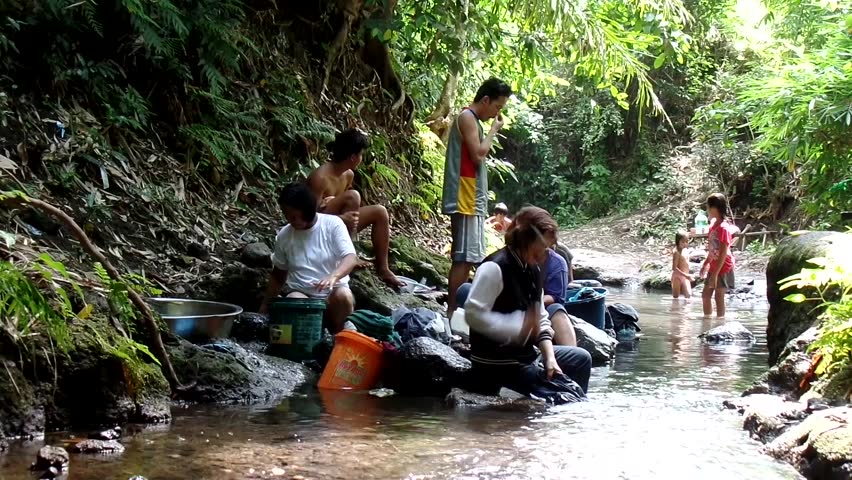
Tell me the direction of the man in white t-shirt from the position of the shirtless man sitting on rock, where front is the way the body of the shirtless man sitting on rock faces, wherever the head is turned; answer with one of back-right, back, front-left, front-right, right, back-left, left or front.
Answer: right

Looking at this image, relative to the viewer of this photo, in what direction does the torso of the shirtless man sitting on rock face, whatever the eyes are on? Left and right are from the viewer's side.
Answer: facing to the right of the viewer

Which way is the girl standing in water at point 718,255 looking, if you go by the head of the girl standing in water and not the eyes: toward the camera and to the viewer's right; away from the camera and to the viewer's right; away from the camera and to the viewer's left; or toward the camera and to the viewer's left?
toward the camera and to the viewer's left

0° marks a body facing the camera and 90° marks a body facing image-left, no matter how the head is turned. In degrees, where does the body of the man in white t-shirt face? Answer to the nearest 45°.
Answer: approximately 0°

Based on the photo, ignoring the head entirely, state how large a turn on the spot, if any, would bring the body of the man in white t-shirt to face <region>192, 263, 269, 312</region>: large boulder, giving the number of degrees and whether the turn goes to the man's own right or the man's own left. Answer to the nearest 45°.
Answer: approximately 135° to the man's own right

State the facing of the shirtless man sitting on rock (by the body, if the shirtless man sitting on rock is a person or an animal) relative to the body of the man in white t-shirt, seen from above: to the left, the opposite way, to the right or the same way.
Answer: to the left

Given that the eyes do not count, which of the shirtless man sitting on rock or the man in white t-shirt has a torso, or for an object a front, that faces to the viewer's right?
the shirtless man sitting on rock
